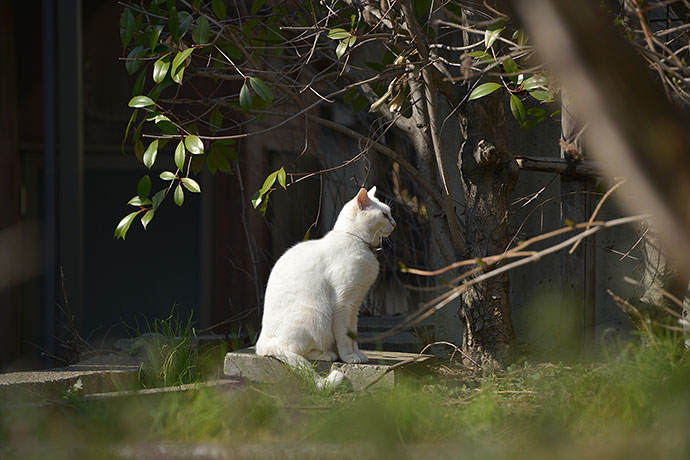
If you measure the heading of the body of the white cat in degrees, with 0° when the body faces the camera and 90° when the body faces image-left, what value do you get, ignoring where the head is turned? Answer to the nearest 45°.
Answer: approximately 270°

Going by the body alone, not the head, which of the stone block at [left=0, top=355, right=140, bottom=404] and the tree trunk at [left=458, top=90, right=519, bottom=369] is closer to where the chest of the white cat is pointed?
the tree trunk

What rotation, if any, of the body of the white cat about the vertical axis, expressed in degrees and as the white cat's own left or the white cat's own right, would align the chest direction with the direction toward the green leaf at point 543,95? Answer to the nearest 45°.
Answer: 0° — it already faces it

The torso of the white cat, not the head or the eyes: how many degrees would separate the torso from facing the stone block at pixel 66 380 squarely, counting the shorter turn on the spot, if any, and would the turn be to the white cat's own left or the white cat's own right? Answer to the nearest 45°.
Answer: approximately 180°

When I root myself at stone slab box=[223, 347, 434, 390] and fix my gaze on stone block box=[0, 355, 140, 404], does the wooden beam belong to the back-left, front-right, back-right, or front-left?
back-right

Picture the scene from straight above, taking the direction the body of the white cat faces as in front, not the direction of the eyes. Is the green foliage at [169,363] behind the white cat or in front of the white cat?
behind
